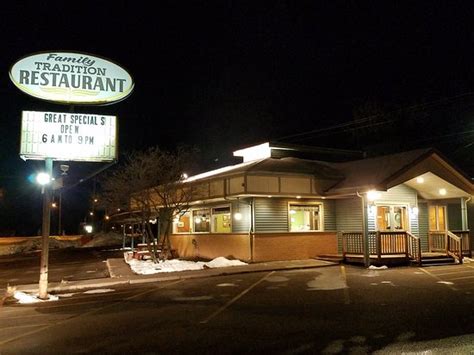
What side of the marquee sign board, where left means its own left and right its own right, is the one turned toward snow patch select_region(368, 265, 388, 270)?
left

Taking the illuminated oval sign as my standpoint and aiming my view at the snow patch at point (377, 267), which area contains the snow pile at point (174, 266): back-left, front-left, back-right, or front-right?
front-left

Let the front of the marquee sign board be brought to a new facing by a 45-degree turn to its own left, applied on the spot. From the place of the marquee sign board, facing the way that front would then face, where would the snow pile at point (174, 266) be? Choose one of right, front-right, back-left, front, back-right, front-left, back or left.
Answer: left

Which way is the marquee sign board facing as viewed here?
toward the camera

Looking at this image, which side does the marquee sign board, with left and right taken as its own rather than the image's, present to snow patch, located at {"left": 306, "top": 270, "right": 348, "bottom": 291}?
left
